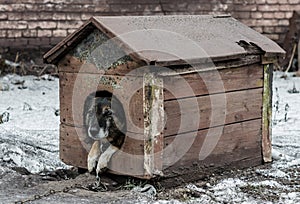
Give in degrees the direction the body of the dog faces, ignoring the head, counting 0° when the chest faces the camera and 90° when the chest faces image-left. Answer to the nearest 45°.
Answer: approximately 45°

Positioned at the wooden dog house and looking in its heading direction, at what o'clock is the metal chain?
The metal chain is roughly at 1 o'clock from the wooden dog house.

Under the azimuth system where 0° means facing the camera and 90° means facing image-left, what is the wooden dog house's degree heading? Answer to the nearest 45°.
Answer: approximately 45°
